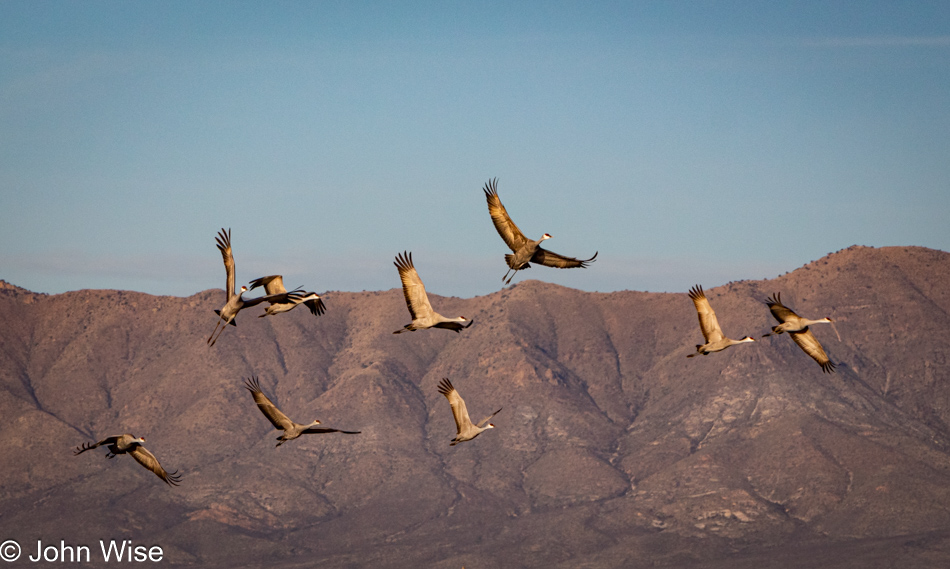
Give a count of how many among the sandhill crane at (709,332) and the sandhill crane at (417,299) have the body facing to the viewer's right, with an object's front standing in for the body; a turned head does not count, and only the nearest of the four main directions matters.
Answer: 2

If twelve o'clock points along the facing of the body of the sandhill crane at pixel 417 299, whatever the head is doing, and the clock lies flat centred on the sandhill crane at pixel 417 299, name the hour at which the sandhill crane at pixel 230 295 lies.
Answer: the sandhill crane at pixel 230 295 is roughly at 6 o'clock from the sandhill crane at pixel 417 299.

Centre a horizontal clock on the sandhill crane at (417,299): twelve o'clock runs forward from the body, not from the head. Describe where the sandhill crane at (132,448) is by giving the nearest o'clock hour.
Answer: the sandhill crane at (132,448) is roughly at 6 o'clock from the sandhill crane at (417,299).

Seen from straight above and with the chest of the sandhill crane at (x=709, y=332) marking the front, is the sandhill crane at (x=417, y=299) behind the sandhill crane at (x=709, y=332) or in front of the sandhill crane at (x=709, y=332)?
behind

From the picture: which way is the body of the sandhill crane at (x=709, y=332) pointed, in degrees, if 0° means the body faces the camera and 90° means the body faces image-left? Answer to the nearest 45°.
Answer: approximately 270°

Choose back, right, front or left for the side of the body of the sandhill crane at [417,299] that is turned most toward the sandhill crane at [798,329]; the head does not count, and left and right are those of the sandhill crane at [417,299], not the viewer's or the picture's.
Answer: front

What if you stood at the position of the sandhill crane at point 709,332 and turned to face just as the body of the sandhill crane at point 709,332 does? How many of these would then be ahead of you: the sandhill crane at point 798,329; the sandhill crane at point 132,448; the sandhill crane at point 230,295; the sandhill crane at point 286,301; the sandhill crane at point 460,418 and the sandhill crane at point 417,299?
1

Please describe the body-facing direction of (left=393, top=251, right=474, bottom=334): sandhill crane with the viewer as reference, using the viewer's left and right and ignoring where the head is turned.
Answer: facing to the right of the viewer

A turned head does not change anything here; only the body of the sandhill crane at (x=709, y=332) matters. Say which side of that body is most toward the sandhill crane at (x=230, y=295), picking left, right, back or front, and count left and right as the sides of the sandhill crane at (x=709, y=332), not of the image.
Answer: back

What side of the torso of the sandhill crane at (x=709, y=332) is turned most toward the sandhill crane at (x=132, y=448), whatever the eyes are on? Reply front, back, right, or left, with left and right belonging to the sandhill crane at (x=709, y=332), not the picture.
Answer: back

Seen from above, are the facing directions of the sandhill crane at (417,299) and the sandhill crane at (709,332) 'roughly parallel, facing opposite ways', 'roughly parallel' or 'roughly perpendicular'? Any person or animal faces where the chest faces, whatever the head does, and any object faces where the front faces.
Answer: roughly parallel

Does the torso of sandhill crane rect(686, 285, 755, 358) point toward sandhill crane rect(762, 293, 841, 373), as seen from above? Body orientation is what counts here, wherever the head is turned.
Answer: yes
